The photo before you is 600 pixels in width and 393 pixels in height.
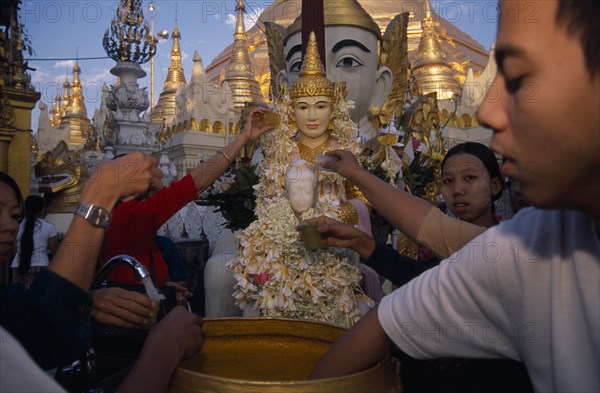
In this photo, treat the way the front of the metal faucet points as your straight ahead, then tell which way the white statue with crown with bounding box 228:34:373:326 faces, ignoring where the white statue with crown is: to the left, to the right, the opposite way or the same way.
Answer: to the right

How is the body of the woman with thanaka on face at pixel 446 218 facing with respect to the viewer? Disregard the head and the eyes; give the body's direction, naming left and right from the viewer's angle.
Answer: facing the viewer and to the left of the viewer

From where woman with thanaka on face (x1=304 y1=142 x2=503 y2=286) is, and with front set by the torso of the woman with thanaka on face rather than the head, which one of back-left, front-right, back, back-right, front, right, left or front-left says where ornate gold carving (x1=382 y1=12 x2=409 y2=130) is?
back-right

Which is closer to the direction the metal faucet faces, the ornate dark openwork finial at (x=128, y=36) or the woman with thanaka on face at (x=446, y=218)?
the woman with thanaka on face

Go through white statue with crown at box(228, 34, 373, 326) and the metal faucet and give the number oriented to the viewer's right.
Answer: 1

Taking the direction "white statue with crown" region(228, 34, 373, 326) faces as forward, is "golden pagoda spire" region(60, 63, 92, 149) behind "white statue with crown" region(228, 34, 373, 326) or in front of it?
behind

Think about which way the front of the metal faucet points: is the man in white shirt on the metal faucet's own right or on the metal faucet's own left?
on the metal faucet's own right

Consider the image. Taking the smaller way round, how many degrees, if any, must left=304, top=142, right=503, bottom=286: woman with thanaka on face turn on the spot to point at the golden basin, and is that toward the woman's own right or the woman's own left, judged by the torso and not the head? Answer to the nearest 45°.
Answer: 0° — they already face it

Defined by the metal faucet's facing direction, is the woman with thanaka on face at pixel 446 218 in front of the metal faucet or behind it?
in front

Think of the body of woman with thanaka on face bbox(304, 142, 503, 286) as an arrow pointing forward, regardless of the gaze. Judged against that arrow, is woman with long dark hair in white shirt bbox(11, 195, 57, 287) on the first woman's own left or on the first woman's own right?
on the first woman's own right

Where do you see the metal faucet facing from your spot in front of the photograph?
facing to the right of the viewer

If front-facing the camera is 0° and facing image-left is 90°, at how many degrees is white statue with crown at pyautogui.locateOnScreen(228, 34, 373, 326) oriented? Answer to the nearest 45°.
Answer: approximately 0°

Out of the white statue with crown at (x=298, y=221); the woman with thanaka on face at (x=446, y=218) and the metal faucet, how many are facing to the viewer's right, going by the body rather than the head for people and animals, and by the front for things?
1

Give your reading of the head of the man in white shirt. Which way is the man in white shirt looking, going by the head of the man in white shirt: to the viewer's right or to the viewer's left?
to the viewer's left

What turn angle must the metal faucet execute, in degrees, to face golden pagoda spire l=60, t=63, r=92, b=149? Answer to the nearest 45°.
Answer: approximately 90° to its left

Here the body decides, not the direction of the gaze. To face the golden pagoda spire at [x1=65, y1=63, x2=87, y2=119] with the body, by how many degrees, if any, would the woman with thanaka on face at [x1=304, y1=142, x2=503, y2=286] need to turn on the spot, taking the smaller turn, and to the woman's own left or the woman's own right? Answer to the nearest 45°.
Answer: approximately 90° to the woman's own right

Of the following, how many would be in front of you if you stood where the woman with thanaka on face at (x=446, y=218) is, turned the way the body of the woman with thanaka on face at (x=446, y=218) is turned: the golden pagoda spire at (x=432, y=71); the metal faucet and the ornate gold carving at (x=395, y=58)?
1

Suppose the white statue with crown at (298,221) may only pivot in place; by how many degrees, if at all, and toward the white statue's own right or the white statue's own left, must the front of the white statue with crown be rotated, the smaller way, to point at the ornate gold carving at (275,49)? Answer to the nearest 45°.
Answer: approximately 180°
